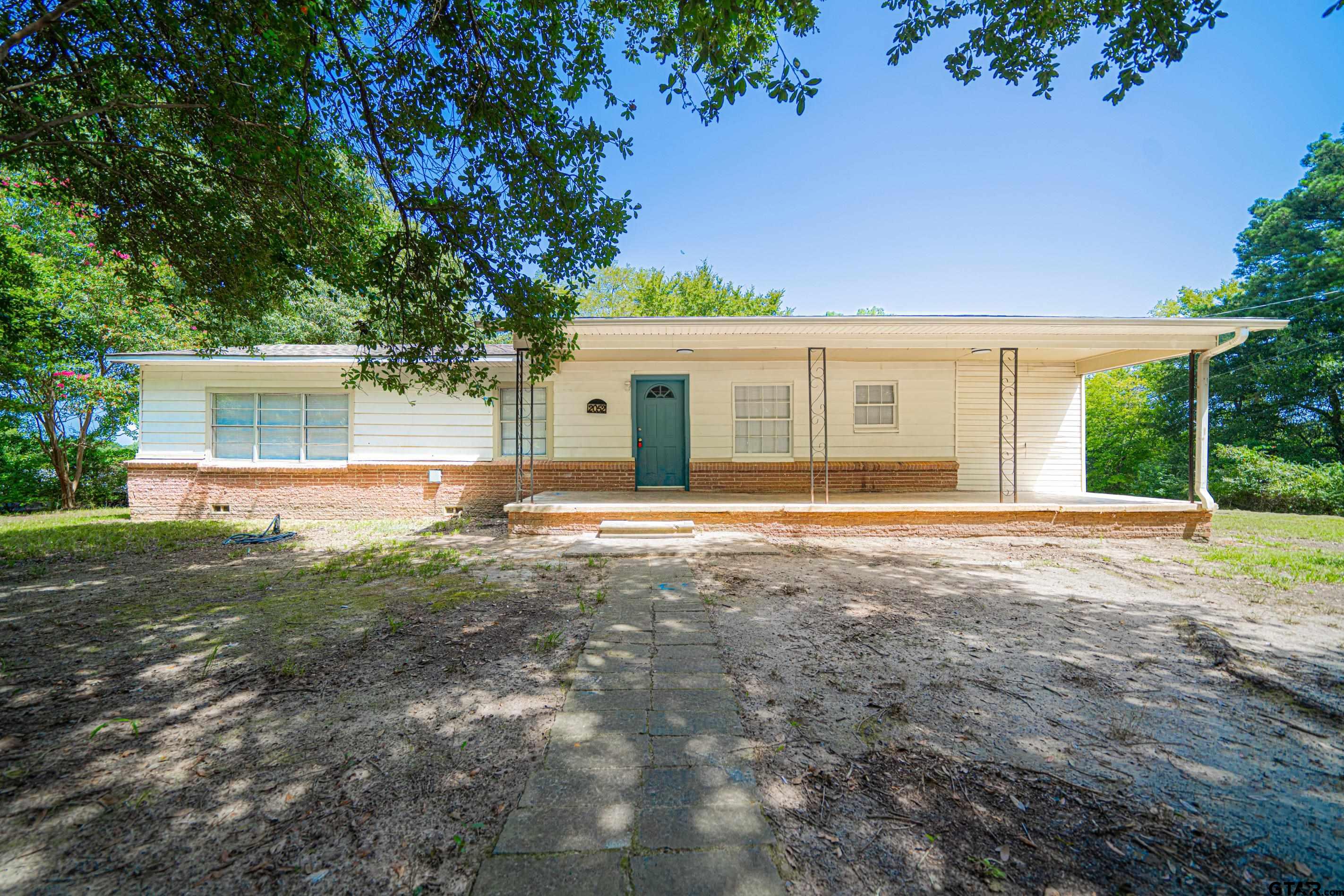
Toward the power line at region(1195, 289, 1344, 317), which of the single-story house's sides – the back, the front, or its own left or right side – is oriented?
left

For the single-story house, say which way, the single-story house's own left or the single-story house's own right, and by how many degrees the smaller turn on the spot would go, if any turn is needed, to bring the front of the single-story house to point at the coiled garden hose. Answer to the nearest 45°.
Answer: approximately 45° to the single-story house's own right

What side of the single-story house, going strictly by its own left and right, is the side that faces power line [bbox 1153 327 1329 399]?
left

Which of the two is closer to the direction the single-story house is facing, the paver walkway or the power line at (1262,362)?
the paver walkway

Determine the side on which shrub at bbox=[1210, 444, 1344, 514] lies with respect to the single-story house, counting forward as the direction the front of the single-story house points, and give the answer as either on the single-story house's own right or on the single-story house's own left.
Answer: on the single-story house's own left

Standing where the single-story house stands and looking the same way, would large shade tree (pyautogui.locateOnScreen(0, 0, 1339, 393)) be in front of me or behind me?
in front

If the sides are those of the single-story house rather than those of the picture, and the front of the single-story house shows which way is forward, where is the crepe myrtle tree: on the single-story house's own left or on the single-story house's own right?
on the single-story house's own right

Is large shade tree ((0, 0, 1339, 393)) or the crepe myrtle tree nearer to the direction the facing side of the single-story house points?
the large shade tree

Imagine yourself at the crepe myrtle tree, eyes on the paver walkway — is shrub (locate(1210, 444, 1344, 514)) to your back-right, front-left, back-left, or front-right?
front-left

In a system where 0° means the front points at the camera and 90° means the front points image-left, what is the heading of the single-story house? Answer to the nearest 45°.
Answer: approximately 0°

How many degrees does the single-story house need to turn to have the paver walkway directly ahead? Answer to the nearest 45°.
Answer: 0° — it already faces it
